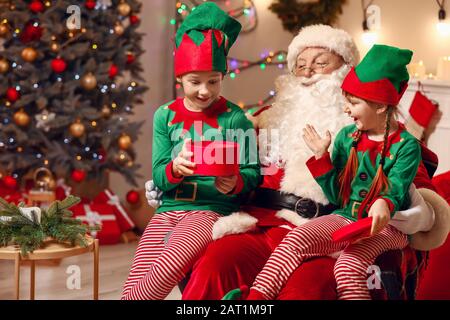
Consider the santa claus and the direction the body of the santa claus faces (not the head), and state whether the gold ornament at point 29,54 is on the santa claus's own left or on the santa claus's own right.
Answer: on the santa claus's own right

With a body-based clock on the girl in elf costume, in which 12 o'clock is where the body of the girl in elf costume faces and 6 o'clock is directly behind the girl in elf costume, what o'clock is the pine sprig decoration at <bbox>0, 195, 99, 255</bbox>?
The pine sprig decoration is roughly at 2 o'clock from the girl in elf costume.

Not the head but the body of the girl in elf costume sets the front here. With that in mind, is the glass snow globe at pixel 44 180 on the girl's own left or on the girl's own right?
on the girl's own right

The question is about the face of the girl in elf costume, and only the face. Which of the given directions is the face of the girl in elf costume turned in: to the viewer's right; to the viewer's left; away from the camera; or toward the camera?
to the viewer's left

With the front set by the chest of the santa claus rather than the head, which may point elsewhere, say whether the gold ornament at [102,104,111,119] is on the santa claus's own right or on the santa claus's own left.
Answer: on the santa claus's own right

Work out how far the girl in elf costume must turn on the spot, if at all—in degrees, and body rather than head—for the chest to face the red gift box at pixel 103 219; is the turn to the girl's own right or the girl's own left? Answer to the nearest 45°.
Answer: approximately 90° to the girl's own right

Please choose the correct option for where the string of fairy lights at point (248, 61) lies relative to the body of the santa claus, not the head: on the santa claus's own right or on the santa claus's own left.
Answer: on the santa claus's own right

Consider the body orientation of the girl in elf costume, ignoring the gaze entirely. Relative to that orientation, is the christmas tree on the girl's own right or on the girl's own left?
on the girl's own right

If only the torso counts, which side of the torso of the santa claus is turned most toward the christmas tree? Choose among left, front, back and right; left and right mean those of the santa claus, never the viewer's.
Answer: right

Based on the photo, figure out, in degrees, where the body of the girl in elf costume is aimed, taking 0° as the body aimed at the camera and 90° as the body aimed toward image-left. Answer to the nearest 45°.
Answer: approximately 45°

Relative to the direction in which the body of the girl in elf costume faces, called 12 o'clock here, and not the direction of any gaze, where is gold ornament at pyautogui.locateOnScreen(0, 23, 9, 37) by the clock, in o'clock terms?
The gold ornament is roughly at 3 o'clock from the girl in elf costume.
